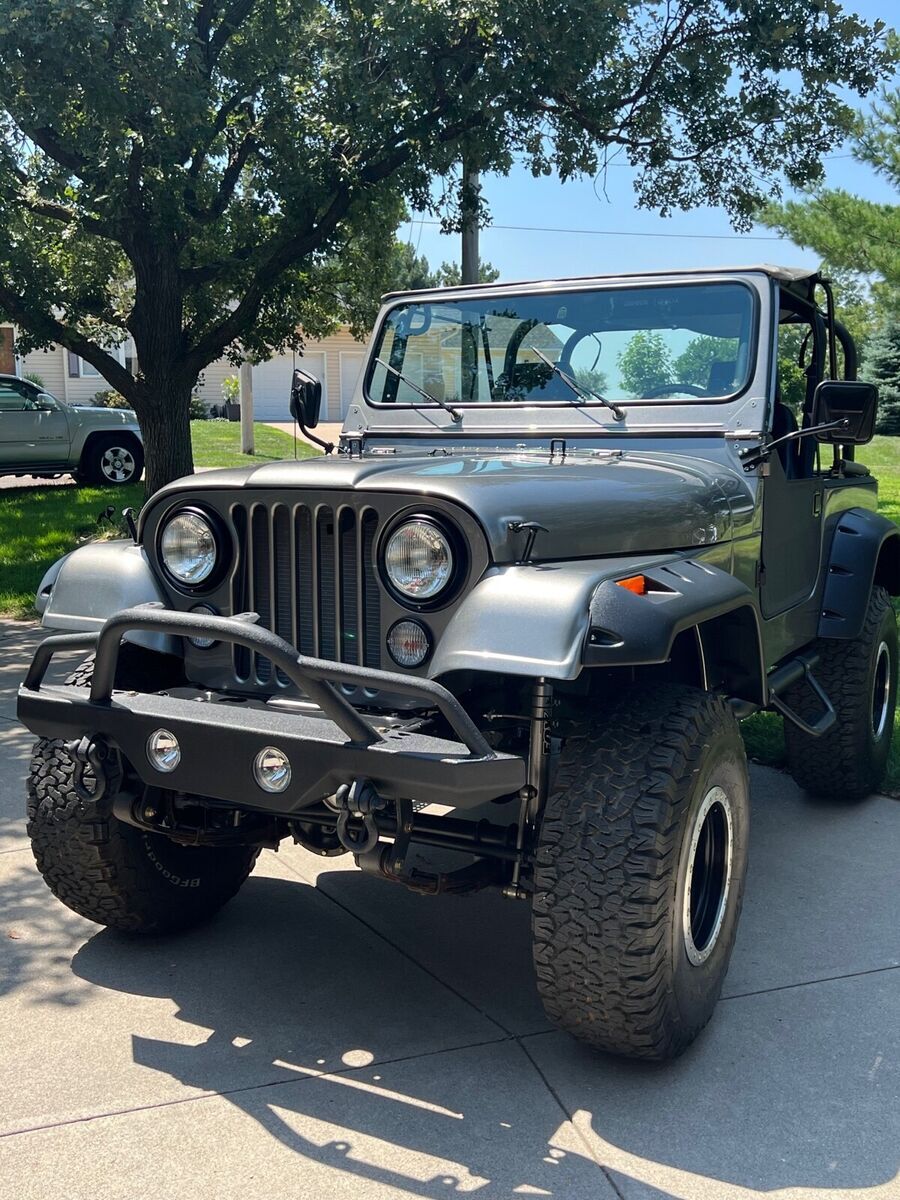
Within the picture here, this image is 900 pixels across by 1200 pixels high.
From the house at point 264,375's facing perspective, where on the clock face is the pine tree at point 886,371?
The pine tree is roughly at 10 o'clock from the house.

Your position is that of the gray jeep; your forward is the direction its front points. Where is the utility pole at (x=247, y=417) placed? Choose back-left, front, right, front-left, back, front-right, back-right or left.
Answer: back-right

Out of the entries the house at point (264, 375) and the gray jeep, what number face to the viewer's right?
0

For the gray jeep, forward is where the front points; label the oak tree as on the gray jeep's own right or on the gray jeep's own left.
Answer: on the gray jeep's own right

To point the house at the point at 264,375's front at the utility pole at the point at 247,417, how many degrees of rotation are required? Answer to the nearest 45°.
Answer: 0° — it already faces it

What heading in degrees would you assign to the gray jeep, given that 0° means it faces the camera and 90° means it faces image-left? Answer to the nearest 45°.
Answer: approximately 45°

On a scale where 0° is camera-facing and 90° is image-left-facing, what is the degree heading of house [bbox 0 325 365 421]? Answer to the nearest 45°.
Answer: approximately 0°

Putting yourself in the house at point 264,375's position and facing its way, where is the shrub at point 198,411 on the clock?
The shrub is roughly at 1 o'clock from the house.

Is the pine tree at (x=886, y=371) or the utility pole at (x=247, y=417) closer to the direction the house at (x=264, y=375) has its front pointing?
the utility pole

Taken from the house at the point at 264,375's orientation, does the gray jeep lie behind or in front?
in front

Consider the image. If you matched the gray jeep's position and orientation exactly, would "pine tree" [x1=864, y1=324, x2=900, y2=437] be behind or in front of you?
behind
